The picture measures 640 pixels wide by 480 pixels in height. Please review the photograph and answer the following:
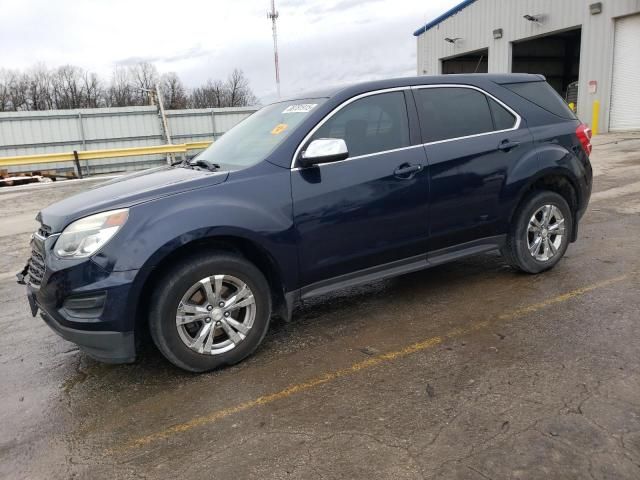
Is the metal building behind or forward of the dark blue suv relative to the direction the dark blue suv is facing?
behind

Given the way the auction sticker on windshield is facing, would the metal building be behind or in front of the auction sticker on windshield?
behind

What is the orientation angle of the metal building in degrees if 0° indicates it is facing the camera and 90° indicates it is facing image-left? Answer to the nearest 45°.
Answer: approximately 45°

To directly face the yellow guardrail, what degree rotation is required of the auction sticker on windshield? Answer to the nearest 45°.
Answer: approximately 90° to its right

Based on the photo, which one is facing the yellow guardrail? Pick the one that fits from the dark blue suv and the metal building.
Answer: the metal building

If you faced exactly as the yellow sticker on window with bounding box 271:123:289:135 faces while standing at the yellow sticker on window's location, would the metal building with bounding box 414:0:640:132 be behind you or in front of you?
behind

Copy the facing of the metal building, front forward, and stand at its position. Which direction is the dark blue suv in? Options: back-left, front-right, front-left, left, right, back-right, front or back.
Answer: front-left

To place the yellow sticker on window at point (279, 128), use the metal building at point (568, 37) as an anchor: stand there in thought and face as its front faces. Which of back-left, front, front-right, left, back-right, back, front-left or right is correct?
front-left
